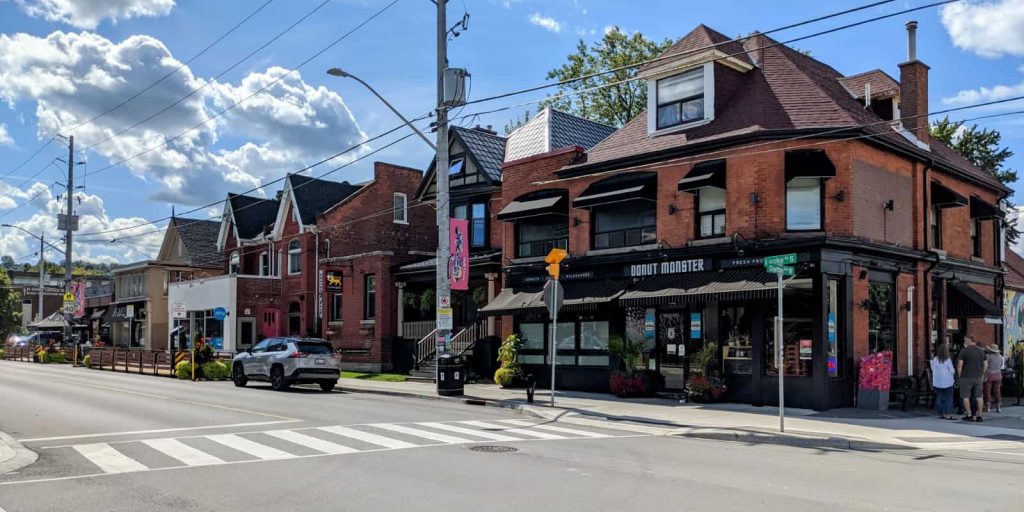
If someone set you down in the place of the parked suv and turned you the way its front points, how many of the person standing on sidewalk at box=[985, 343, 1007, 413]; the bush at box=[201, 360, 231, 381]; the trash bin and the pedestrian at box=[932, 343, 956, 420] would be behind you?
3

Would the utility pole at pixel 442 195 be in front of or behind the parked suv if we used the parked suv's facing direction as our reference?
behind

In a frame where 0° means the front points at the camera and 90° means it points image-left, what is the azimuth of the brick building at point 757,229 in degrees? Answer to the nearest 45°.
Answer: approximately 45°

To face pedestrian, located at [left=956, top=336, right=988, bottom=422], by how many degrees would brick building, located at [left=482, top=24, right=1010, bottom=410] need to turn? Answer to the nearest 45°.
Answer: approximately 90° to its left

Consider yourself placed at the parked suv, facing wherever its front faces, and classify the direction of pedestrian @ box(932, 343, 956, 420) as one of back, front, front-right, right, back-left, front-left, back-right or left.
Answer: back

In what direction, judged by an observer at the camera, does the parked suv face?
facing away from the viewer and to the left of the viewer

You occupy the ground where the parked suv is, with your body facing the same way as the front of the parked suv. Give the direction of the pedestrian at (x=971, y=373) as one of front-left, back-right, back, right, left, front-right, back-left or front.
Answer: back

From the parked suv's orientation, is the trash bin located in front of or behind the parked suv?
behind
